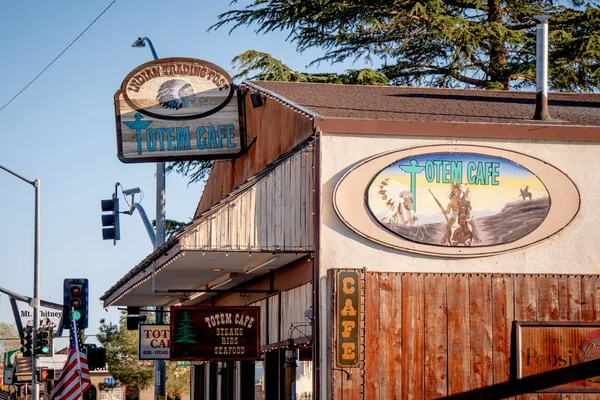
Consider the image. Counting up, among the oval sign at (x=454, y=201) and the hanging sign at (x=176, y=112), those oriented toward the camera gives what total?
2

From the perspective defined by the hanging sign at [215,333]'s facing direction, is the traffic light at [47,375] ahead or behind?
behind

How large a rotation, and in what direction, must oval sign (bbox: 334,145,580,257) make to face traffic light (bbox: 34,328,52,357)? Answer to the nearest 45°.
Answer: approximately 135° to its right

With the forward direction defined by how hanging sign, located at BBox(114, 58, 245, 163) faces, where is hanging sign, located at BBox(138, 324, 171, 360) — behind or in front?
behind

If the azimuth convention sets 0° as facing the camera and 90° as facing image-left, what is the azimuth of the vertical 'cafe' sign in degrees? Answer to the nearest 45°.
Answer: approximately 0°
